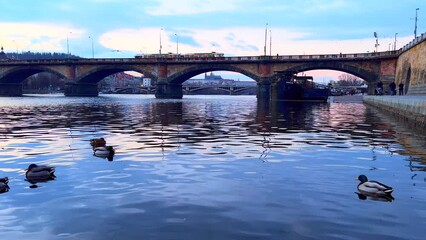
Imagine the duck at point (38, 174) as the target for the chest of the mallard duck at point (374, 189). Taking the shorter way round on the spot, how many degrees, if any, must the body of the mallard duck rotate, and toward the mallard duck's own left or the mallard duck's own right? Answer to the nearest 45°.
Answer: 0° — it already faces it

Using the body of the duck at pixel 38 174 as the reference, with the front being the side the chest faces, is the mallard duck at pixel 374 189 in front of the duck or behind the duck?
behind

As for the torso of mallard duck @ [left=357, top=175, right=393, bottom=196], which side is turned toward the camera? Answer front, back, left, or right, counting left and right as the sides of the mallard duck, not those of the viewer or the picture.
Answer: left

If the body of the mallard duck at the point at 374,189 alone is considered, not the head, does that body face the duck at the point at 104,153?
yes

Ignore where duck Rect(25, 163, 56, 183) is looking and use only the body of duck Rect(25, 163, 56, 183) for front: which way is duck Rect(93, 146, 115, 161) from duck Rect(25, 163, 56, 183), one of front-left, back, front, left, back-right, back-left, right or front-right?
back-right

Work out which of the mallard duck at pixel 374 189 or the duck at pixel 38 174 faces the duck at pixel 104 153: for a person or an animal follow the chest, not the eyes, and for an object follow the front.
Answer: the mallard duck

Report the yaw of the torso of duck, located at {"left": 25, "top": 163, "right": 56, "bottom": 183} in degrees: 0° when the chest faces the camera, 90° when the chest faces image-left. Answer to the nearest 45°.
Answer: approximately 90°
